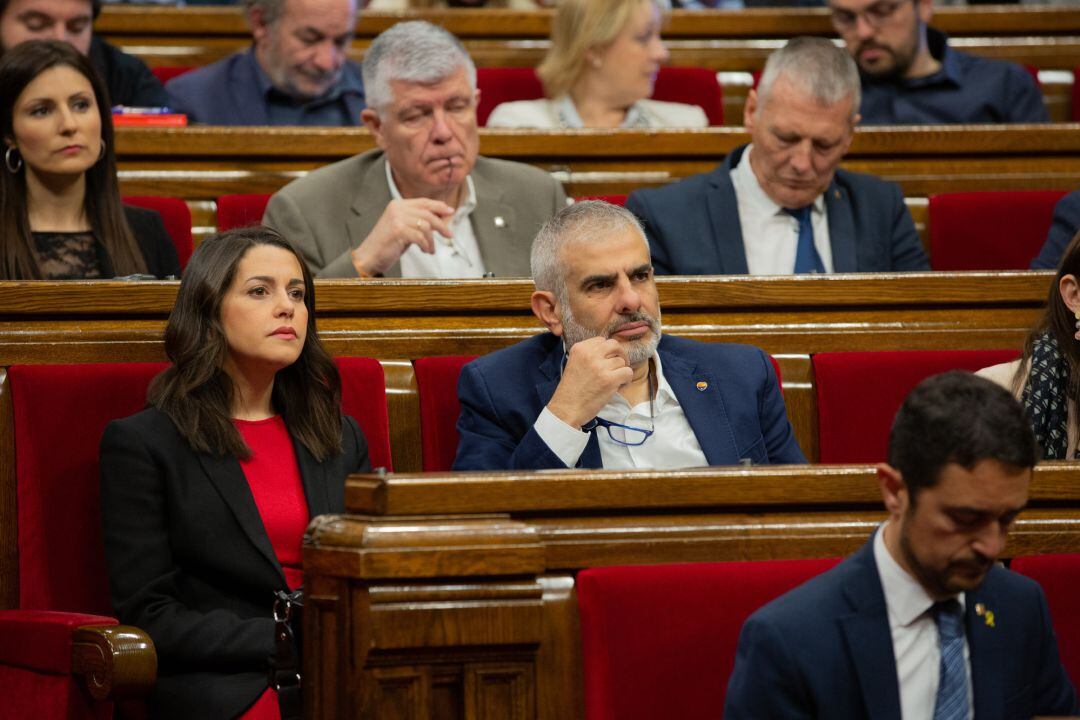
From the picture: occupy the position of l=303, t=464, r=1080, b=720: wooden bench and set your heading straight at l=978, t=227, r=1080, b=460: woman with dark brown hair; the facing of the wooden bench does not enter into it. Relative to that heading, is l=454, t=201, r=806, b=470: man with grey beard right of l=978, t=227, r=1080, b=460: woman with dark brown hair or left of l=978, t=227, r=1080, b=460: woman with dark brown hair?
left

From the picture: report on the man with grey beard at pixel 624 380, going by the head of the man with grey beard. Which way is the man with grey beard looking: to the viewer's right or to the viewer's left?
to the viewer's right

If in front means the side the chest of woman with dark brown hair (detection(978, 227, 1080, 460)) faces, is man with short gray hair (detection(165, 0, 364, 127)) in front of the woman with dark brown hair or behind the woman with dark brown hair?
behind

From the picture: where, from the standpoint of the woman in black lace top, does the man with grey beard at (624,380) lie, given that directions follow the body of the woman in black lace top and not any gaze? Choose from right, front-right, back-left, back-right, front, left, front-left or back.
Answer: front-left

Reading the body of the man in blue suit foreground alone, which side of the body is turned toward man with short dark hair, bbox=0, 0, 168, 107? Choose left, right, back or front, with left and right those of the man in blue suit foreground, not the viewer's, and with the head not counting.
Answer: back

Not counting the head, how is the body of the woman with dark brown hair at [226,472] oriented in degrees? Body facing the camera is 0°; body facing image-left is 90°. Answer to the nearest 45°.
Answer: approximately 315°

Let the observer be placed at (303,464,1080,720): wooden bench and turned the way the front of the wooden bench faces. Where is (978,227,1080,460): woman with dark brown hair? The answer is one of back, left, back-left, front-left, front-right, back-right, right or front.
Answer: back-left

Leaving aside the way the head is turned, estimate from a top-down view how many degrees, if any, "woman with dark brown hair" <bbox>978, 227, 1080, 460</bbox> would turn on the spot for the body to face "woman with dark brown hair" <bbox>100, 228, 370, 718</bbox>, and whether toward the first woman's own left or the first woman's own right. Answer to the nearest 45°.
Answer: approximately 90° to the first woman's own right
